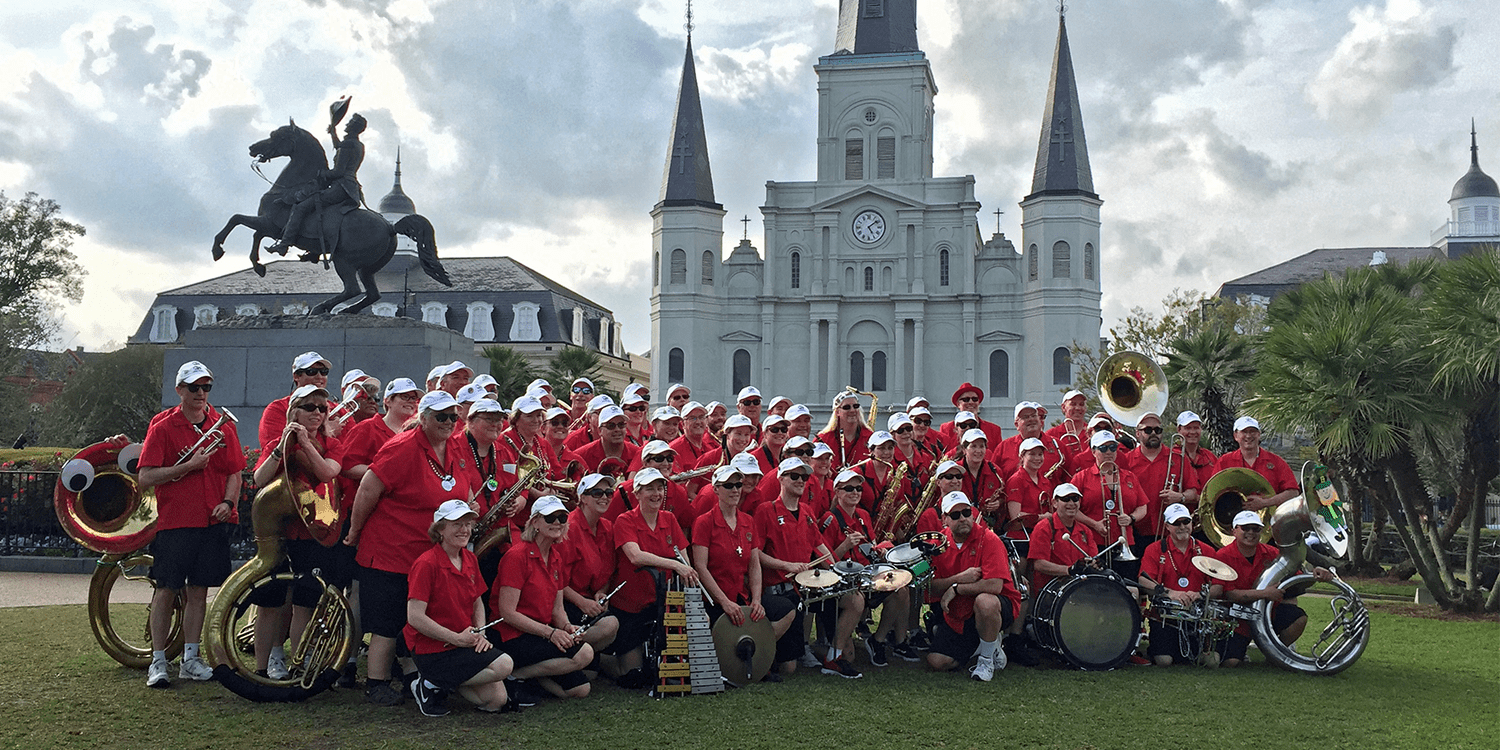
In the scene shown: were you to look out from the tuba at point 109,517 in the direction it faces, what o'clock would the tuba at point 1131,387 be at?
the tuba at point 1131,387 is roughly at 9 o'clock from the tuba at point 109,517.

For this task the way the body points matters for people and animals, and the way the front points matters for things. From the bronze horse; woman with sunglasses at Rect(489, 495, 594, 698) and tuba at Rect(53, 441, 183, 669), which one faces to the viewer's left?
the bronze horse

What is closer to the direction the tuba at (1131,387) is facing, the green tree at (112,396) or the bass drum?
the bass drum

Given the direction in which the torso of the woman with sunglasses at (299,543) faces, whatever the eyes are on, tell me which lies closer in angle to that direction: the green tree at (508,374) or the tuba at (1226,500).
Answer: the tuba

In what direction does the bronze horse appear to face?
to the viewer's left

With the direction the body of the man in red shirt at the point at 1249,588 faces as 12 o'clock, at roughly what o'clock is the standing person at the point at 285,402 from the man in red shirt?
The standing person is roughly at 2 o'clock from the man in red shirt.

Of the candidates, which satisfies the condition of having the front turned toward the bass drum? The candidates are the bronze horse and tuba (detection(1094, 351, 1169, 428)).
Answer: the tuba

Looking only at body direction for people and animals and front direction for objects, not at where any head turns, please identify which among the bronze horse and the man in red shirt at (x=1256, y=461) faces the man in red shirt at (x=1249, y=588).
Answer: the man in red shirt at (x=1256, y=461)

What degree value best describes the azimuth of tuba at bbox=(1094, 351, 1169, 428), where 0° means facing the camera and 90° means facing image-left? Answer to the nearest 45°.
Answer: approximately 0°

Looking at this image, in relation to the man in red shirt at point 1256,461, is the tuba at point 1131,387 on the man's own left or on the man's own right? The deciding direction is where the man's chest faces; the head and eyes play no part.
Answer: on the man's own right

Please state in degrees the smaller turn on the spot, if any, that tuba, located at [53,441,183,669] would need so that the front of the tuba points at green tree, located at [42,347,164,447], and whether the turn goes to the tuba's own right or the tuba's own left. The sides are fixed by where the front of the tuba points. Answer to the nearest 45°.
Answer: approximately 180°
